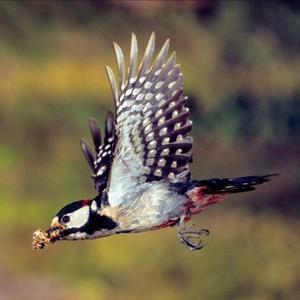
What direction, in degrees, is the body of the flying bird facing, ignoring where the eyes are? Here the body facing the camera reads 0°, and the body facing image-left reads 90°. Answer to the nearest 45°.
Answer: approximately 90°
